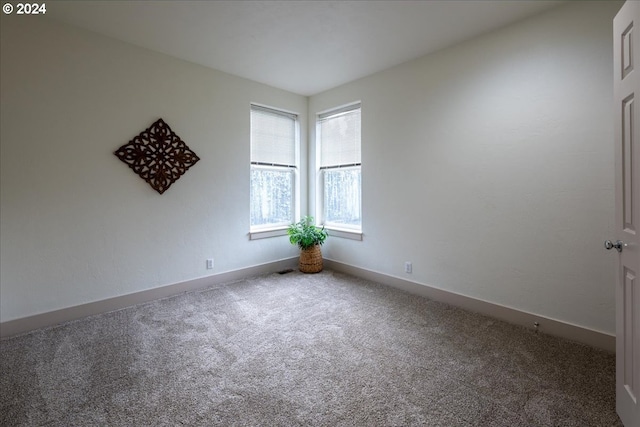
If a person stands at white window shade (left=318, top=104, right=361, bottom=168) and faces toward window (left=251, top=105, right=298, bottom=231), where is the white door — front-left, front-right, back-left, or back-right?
back-left

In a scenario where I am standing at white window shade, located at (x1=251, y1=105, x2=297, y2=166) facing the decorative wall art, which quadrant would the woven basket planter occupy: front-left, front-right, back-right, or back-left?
back-left

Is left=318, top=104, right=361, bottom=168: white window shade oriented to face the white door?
no

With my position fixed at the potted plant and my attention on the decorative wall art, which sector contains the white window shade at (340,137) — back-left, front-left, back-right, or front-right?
back-left

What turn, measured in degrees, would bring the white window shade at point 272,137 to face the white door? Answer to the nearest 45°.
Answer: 0° — it already faces it

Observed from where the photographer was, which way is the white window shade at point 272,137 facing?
facing the viewer and to the right of the viewer

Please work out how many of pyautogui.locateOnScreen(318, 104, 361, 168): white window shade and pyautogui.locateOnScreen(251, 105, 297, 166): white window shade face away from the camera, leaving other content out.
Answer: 0

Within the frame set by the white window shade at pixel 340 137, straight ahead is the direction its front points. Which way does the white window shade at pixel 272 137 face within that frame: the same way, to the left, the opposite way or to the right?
to the left

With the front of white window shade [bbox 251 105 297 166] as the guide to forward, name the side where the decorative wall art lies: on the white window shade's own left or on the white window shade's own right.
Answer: on the white window shade's own right

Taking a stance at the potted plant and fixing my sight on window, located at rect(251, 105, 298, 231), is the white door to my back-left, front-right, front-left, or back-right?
back-left
